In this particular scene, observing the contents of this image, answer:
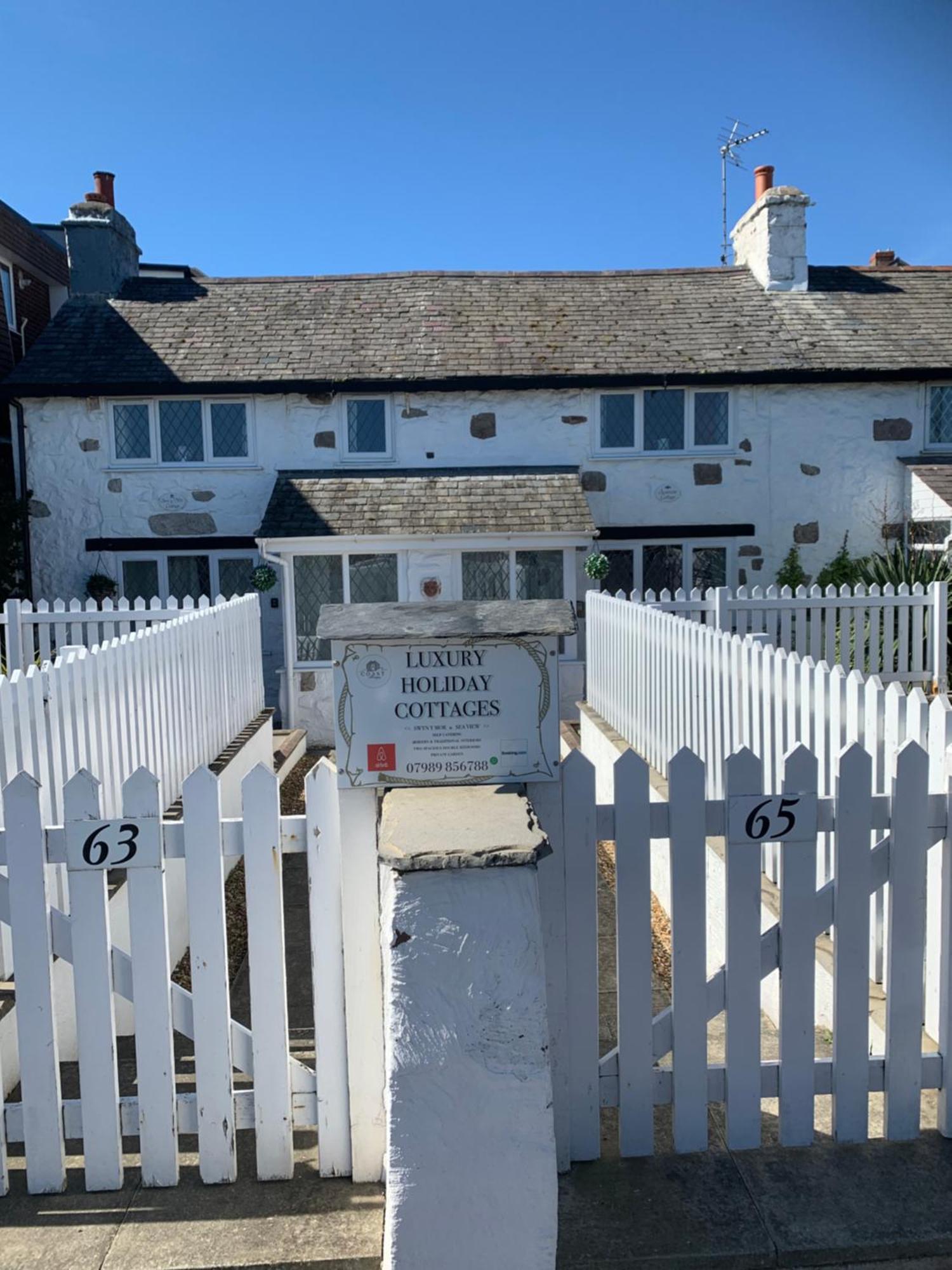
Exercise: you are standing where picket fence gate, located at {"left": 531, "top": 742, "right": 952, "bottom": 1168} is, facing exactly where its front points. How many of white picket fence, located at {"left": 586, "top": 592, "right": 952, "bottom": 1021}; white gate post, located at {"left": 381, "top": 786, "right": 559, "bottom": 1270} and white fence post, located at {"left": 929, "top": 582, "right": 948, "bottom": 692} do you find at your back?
2

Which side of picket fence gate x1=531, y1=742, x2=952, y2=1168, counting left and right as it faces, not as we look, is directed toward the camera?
front

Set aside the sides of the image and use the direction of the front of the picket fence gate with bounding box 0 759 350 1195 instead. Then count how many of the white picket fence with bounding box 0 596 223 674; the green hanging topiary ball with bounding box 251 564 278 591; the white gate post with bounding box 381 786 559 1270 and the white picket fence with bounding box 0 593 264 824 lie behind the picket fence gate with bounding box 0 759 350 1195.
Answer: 3

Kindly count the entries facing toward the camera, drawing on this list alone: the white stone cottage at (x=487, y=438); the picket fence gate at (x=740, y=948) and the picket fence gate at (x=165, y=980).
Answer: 3

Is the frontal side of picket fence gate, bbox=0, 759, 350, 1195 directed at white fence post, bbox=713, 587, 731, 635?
no

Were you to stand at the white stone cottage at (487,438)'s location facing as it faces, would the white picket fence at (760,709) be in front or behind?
in front

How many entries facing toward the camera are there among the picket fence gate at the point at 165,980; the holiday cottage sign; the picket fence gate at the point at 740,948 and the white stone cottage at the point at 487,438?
4

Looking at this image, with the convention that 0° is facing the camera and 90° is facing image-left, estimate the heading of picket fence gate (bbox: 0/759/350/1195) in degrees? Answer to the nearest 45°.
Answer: approximately 0°

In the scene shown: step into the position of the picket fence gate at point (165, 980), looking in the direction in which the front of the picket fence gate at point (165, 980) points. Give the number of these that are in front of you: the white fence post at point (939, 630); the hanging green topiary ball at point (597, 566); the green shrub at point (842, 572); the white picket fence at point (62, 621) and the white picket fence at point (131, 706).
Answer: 0

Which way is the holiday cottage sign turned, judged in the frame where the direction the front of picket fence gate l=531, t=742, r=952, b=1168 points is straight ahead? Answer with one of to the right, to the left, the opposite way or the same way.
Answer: the same way

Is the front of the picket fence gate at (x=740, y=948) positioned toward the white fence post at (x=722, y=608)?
no

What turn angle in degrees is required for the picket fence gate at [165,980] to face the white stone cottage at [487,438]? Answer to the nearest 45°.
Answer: approximately 180°

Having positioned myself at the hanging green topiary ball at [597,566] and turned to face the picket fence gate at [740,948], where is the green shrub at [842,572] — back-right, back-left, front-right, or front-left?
back-left

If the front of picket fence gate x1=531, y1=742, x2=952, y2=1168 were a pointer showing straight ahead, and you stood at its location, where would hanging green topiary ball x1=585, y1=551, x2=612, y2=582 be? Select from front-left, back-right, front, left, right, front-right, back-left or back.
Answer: back

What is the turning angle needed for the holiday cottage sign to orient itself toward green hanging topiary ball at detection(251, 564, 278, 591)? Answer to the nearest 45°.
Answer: approximately 180°

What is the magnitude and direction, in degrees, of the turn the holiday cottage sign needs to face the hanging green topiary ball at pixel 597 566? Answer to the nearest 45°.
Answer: approximately 180°

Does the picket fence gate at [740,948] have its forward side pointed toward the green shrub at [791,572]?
no

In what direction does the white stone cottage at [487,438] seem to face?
toward the camera

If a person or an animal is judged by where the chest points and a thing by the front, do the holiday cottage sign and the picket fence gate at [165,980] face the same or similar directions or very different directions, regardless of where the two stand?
same or similar directions

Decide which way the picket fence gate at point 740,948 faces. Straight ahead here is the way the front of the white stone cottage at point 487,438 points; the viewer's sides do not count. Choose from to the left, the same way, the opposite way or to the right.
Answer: the same way
